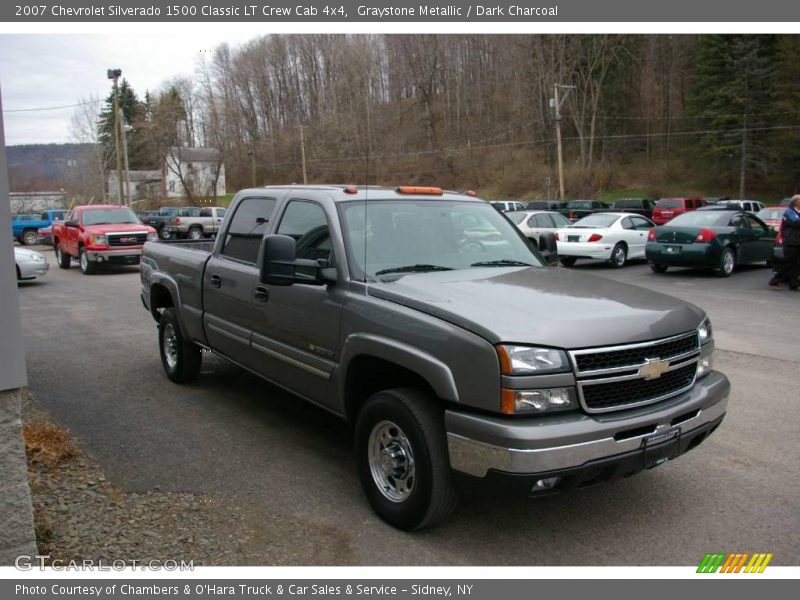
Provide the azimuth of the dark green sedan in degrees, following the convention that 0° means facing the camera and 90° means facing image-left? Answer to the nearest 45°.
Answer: approximately 225°

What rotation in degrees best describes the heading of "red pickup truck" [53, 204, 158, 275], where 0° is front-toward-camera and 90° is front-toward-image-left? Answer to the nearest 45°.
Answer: approximately 315°

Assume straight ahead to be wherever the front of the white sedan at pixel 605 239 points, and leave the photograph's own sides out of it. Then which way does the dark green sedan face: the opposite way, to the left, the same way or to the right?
the same way

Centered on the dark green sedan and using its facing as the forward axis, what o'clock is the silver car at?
The silver car is roughly at 7 o'clock from the dark green sedan.

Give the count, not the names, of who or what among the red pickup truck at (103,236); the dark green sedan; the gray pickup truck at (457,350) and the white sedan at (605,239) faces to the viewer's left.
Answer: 0

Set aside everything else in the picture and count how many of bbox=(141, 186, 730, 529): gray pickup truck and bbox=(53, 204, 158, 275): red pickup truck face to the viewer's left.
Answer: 0

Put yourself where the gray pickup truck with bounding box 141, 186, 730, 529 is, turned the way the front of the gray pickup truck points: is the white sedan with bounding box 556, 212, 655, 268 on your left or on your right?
on your left

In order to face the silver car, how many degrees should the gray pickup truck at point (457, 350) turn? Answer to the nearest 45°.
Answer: approximately 180°

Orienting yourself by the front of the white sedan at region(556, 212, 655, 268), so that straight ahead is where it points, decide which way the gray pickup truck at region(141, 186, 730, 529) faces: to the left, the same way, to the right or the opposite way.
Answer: to the right

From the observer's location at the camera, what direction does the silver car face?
facing the viewer and to the right of the viewer

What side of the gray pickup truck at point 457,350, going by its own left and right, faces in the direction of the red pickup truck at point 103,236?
back

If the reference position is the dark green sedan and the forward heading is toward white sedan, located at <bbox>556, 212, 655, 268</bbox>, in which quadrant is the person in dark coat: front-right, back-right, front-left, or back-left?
back-left

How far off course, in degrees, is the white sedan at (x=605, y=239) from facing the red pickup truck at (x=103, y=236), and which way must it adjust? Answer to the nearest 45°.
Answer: approximately 135° to its left
